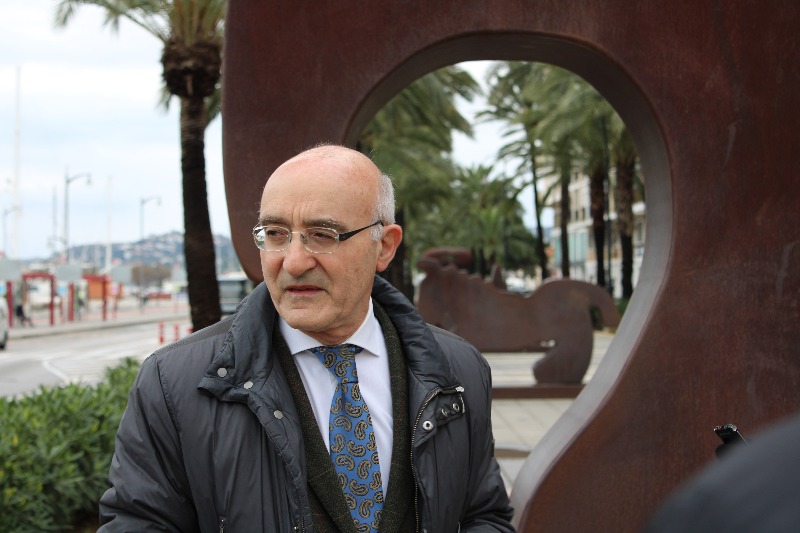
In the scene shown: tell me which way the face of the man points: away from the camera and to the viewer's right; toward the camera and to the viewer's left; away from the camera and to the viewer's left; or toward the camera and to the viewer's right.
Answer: toward the camera and to the viewer's left

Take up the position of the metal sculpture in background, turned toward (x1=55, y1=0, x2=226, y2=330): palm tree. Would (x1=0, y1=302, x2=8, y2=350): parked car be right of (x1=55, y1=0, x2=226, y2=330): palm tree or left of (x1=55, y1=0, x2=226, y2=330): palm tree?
right

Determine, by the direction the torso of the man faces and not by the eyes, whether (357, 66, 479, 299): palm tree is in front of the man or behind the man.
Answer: behind

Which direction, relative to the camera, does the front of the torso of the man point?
toward the camera

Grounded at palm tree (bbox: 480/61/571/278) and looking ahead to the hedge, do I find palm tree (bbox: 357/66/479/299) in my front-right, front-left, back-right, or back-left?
front-right

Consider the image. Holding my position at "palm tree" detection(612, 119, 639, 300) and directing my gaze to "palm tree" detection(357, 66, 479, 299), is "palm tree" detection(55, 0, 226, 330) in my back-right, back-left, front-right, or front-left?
front-left

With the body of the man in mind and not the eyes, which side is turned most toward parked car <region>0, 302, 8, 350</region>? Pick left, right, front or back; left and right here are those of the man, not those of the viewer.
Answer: back

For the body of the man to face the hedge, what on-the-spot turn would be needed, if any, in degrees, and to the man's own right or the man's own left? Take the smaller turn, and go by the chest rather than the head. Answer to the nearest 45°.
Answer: approximately 135° to the man's own right

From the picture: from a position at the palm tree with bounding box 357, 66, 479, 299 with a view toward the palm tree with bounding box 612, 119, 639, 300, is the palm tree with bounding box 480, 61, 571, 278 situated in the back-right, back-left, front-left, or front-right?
front-left

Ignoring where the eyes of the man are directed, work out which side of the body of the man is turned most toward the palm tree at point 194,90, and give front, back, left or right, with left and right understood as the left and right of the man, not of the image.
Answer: back
